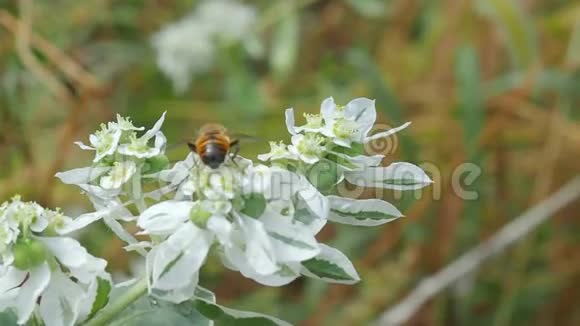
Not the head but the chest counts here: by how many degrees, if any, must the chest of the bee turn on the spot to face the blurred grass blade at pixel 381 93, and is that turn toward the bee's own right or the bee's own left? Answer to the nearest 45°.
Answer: approximately 45° to the bee's own right

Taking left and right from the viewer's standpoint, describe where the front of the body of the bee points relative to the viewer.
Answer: facing away from the viewer

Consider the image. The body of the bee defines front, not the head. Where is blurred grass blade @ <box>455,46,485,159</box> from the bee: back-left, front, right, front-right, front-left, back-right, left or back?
front-right
